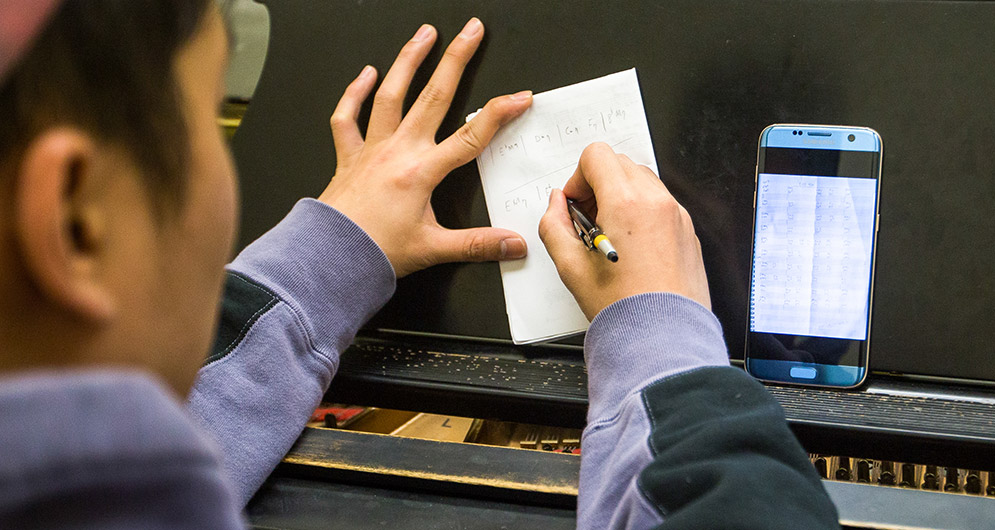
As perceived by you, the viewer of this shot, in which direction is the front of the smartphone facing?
facing the viewer

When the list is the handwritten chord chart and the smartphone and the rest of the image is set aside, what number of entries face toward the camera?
2

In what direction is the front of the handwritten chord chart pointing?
toward the camera

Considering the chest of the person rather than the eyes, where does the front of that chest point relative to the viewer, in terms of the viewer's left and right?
facing away from the viewer and to the right of the viewer

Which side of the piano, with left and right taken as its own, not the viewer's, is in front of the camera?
front

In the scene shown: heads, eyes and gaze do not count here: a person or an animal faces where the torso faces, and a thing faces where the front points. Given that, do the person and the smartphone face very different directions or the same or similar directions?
very different directions

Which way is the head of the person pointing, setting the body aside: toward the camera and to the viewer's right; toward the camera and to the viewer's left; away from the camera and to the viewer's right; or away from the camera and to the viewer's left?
away from the camera and to the viewer's right

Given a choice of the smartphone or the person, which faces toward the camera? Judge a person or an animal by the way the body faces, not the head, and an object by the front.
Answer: the smartphone
